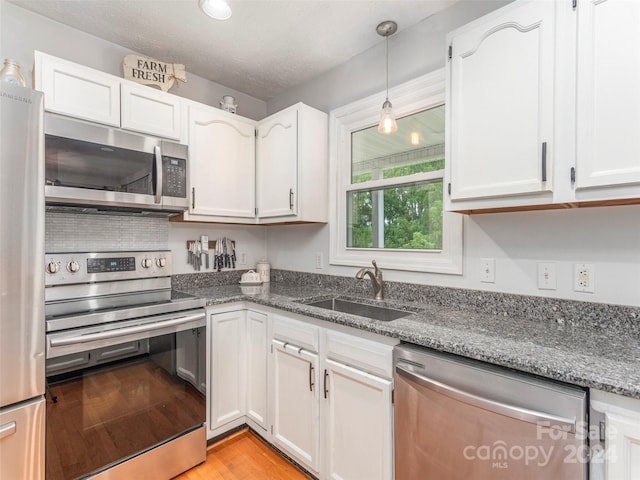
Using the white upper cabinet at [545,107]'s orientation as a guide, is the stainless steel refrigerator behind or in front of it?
in front

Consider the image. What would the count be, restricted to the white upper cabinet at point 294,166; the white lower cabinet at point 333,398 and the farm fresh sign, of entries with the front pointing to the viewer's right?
0

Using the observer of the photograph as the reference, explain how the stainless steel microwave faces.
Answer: facing the viewer and to the right of the viewer

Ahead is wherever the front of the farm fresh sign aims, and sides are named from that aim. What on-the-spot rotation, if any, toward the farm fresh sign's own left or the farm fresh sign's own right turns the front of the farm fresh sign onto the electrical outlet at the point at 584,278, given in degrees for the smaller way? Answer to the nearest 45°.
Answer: approximately 45° to the farm fresh sign's own left

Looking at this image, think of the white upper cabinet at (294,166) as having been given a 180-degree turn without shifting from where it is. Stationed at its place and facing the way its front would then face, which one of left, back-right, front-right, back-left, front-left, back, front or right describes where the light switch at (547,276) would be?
right

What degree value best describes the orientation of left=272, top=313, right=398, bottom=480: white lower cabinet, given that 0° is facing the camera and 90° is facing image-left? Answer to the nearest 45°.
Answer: approximately 45°

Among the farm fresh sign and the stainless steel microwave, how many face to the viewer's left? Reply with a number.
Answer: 0

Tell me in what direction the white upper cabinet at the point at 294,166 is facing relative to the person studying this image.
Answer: facing the viewer and to the left of the viewer

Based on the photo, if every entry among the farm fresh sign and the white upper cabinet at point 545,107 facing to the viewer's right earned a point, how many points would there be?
0

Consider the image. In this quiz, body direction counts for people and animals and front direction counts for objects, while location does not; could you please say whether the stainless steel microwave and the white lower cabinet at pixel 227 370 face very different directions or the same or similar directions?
same or similar directions

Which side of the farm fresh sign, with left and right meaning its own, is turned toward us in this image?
front

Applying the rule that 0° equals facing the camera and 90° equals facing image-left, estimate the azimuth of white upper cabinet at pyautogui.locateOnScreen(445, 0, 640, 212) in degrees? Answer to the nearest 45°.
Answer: approximately 45°

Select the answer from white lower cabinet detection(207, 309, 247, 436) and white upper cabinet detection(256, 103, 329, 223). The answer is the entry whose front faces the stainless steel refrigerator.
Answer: the white upper cabinet

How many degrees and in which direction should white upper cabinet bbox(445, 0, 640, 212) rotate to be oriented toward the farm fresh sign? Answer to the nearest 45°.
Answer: approximately 45° to its right
